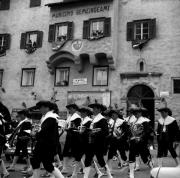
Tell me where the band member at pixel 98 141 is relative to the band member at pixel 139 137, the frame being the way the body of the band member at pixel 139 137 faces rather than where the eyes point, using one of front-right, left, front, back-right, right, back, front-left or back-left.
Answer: front

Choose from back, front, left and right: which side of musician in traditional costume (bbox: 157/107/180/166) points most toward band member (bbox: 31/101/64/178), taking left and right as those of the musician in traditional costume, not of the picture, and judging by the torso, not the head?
front

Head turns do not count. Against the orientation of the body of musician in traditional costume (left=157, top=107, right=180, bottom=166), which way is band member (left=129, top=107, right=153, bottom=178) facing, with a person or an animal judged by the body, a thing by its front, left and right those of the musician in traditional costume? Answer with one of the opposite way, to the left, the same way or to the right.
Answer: the same way

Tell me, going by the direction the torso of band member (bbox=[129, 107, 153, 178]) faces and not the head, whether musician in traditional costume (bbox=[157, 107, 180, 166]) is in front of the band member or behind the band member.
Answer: behind

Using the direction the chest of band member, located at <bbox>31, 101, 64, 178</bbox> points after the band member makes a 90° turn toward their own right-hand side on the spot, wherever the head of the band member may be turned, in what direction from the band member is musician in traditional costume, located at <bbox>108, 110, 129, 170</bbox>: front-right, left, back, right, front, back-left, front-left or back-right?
front-right

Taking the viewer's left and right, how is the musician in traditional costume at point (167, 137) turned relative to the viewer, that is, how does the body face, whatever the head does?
facing the viewer and to the left of the viewer

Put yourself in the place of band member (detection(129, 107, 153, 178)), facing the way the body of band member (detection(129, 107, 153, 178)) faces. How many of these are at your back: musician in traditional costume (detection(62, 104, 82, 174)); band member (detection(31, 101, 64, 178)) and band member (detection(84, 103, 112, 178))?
0

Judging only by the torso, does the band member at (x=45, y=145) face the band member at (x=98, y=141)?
no

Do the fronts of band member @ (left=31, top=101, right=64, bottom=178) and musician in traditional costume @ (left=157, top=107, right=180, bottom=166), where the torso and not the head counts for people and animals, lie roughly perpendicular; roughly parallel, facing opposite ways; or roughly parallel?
roughly parallel

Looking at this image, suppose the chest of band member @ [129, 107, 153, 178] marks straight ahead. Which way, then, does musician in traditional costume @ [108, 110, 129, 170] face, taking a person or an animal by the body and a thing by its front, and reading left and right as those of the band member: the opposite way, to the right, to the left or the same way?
the same way

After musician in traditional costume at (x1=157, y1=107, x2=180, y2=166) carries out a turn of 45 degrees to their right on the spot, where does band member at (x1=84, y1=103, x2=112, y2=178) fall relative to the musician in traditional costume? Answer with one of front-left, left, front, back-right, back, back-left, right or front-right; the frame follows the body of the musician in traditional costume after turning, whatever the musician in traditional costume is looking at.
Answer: front-left

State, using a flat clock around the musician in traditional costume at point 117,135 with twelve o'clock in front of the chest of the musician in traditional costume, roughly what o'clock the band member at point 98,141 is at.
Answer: The band member is roughly at 11 o'clock from the musician in traditional costume.

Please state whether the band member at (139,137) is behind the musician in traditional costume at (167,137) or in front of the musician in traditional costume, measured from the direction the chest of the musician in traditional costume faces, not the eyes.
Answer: in front

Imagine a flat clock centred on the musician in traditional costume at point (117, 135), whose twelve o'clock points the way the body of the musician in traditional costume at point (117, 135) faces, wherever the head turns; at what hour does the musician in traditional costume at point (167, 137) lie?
the musician in traditional costume at point (167, 137) is roughly at 7 o'clock from the musician in traditional costume at point (117, 135).

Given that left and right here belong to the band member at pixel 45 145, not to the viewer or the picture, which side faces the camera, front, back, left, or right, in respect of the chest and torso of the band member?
left
